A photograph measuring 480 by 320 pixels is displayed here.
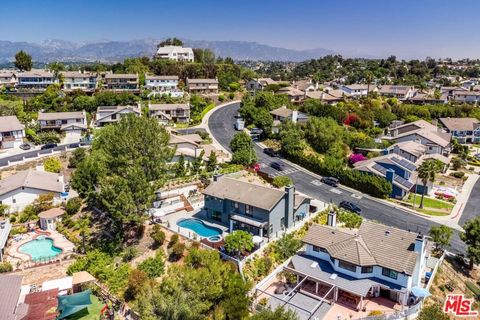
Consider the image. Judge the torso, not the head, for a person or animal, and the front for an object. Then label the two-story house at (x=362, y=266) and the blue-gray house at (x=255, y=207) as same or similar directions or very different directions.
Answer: same or similar directions

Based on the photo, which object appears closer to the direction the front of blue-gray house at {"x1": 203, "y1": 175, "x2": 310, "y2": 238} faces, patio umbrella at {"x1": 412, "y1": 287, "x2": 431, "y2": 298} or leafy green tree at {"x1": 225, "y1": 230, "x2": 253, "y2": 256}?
the patio umbrella

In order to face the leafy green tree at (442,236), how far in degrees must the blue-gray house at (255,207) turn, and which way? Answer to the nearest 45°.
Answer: approximately 45° to its right

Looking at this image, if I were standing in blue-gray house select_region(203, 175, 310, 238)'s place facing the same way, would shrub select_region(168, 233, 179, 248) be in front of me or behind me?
behind

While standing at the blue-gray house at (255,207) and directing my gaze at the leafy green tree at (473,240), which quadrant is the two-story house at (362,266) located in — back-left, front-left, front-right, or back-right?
front-right

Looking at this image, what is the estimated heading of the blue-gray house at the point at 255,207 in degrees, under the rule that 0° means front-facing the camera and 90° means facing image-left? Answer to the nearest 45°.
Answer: approximately 225°

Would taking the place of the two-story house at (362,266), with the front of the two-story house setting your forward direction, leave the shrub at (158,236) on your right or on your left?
on your left

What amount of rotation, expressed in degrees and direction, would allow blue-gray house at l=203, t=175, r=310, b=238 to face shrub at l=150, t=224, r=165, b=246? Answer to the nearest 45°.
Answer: approximately 135° to its left

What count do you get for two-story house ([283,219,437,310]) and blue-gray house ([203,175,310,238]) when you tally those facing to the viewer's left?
0

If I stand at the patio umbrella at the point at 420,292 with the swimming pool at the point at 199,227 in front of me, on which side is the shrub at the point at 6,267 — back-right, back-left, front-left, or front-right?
front-left

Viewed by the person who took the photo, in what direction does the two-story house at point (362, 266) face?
facing away from the viewer and to the right of the viewer

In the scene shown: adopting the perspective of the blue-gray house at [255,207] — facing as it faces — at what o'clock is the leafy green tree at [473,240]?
The leafy green tree is roughly at 2 o'clock from the blue-gray house.

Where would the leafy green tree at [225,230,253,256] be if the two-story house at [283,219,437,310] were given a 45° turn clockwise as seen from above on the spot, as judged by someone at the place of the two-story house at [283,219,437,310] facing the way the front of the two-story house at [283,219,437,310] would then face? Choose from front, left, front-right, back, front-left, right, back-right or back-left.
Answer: back

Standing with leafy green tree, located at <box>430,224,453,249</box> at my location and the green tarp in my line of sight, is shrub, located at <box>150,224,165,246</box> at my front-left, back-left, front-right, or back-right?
front-right

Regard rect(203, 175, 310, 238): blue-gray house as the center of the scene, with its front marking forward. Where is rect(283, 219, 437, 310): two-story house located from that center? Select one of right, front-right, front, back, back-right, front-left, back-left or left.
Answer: right

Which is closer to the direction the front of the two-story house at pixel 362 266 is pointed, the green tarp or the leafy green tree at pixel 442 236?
the leafy green tree

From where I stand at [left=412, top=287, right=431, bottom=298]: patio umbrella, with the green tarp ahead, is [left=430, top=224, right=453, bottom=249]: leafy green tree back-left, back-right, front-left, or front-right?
back-right
